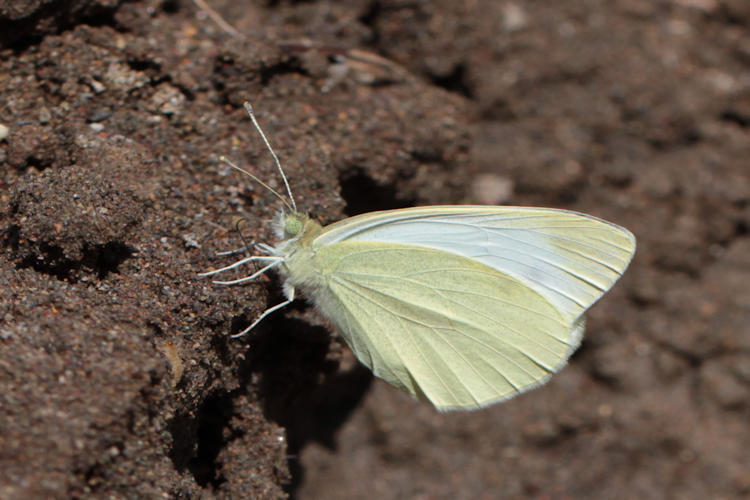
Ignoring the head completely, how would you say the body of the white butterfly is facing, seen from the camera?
to the viewer's left
